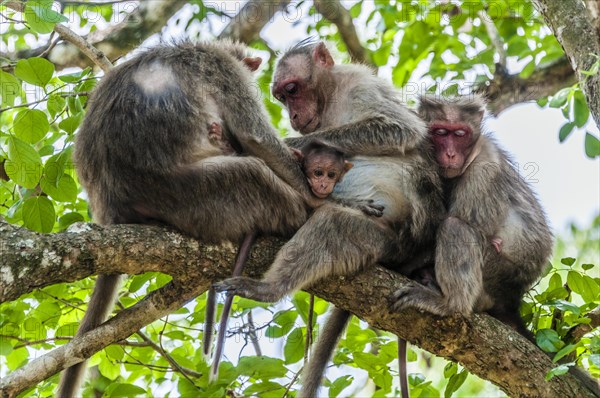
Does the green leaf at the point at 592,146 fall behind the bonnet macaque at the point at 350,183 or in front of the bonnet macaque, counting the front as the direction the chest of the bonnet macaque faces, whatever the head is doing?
behind

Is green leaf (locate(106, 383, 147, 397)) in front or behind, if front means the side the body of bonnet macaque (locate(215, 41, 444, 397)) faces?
in front

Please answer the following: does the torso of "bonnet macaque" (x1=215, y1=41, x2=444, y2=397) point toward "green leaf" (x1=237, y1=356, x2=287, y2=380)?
no
